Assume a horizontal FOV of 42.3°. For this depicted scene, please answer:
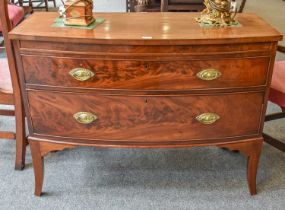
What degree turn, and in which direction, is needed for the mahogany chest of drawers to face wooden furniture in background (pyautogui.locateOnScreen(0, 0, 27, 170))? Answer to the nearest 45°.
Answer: approximately 135° to its right

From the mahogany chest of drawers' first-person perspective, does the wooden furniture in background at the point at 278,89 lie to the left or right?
on its left

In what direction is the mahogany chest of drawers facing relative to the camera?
toward the camera
